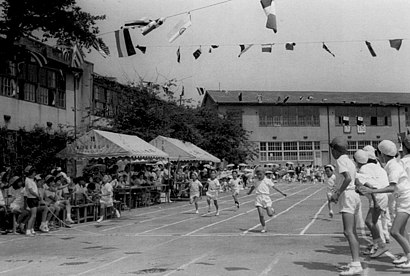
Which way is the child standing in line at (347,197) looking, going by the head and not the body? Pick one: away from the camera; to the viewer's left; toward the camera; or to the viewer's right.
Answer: to the viewer's left

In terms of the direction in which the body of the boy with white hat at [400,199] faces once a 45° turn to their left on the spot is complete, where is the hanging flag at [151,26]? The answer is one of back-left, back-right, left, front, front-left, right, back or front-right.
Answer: right

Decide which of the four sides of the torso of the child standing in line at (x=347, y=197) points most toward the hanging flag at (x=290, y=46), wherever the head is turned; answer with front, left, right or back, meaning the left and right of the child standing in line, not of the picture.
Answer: right

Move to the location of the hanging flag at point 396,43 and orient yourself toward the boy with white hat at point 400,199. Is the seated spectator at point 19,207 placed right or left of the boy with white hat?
right

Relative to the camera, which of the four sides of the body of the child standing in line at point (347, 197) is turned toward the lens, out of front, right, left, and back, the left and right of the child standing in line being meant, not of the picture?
left

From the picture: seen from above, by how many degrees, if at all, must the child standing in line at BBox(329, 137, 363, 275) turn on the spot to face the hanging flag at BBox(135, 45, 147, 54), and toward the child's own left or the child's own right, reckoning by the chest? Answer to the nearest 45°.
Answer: approximately 45° to the child's own right

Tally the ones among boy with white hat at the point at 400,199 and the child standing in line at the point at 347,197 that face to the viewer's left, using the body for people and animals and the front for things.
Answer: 2

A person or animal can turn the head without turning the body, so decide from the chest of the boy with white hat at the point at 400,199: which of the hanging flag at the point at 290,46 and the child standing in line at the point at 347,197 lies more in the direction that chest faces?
the child standing in line

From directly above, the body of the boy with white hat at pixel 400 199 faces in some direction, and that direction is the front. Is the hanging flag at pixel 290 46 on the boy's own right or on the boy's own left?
on the boy's own right

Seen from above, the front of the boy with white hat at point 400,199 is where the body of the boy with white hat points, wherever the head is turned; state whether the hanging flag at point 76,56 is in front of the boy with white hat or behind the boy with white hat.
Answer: in front

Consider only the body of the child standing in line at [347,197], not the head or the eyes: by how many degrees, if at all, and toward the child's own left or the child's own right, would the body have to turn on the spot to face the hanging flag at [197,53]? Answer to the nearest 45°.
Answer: approximately 45° to the child's own right

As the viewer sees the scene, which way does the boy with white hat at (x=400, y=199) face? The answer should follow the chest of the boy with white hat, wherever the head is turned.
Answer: to the viewer's left

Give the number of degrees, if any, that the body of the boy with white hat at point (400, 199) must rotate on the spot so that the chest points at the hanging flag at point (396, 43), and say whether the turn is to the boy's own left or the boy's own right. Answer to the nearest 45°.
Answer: approximately 90° to the boy's own right
